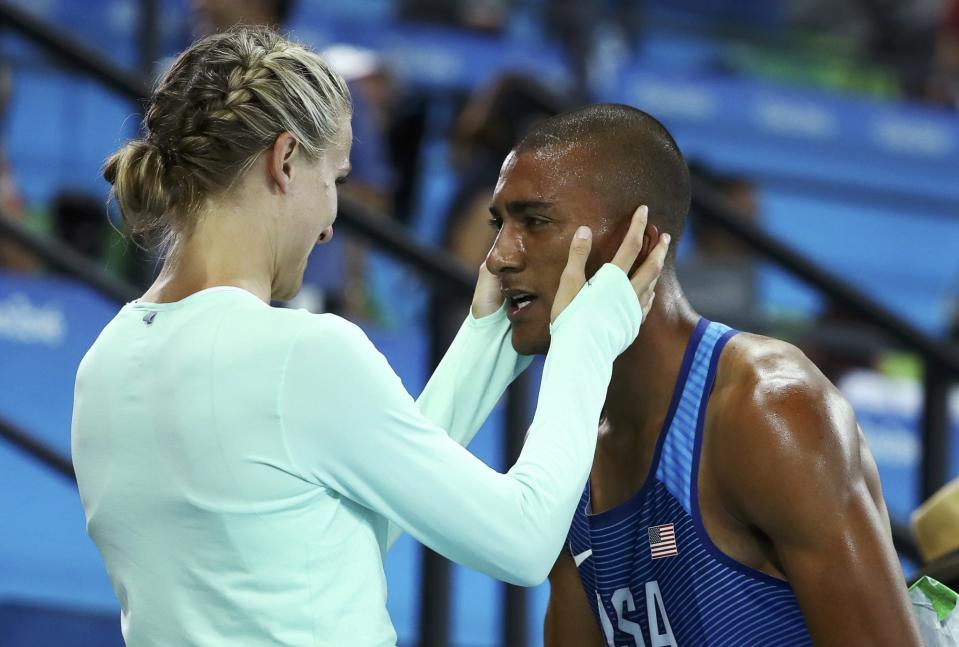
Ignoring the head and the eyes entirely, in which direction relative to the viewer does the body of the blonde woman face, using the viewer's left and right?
facing away from the viewer and to the right of the viewer

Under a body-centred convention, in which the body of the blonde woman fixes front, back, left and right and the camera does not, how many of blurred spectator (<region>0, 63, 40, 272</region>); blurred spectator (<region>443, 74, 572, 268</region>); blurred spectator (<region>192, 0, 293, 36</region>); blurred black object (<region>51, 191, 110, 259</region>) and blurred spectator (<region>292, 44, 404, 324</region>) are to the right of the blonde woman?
0

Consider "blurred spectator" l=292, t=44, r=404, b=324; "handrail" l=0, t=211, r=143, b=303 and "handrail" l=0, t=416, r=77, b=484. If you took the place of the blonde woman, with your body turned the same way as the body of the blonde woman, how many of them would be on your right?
0

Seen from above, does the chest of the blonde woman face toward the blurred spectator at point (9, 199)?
no

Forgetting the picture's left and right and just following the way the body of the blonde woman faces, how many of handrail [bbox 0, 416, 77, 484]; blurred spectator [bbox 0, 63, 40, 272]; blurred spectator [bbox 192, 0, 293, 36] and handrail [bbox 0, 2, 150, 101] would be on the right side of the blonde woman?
0

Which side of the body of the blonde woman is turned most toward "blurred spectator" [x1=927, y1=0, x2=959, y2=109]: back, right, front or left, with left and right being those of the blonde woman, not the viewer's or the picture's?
front

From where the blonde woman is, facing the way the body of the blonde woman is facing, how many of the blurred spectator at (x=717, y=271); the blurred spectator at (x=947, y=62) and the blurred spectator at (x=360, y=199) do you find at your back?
0

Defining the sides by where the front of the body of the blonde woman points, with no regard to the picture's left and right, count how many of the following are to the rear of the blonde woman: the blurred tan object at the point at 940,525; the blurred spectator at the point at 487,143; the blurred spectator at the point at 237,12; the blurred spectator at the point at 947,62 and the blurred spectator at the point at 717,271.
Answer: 0

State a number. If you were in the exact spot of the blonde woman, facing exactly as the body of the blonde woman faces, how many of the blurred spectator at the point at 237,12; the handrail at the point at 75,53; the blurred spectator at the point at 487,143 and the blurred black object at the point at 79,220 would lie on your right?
0

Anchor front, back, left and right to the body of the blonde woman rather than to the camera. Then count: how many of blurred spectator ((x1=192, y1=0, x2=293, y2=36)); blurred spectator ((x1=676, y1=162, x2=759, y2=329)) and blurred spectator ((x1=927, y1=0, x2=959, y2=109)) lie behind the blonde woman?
0

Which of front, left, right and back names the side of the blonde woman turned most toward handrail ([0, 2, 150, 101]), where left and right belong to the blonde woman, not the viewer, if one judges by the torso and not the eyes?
left

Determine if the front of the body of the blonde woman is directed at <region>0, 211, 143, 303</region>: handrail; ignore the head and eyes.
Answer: no

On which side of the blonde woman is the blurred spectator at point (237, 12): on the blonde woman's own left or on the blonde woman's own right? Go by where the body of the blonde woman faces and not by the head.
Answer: on the blonde woman's own left

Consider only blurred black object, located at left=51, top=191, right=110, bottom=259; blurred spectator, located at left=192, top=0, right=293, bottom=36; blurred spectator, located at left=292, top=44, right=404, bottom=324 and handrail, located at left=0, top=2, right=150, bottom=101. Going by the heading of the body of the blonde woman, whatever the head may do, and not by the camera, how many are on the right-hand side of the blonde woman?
0

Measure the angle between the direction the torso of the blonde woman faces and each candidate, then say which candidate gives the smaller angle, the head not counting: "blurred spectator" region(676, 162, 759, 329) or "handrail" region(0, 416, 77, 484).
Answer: the blurred spectator

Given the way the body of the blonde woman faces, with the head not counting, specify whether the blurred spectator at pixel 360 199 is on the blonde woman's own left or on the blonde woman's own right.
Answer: on the blonde woman's own left
